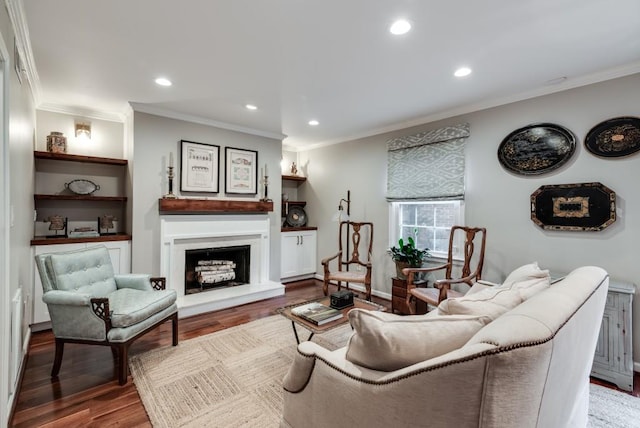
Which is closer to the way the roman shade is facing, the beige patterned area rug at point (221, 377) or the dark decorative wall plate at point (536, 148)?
the beige patterned area rug

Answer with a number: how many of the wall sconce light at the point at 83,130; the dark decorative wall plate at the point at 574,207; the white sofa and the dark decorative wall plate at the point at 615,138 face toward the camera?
3

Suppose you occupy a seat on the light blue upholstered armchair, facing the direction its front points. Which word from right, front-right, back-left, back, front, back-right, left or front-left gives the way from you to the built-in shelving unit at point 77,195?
back-left

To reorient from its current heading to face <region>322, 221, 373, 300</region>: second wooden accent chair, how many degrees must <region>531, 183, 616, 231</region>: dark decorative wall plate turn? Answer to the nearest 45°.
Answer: approximately 90° to its right

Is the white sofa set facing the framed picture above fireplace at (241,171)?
yes

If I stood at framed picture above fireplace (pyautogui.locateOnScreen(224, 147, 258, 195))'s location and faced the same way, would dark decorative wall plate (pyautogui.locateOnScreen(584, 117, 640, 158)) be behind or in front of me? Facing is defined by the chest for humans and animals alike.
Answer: in front

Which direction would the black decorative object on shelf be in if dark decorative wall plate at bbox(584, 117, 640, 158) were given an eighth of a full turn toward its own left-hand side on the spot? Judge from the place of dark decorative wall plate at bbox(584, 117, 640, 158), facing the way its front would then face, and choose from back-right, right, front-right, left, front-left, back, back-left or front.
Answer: back-right

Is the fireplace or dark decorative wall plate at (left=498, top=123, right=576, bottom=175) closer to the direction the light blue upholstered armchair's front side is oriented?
the dark decorative wall plate

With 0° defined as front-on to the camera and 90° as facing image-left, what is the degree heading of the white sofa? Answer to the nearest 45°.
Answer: approximately 135°

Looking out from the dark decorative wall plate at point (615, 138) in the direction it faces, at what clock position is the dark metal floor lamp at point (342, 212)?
The dark metal floor lamp is roughly at 3 o'clock from the dark decorative wall plate.

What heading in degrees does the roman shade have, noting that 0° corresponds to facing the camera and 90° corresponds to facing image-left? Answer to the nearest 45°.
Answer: approximately 45°
